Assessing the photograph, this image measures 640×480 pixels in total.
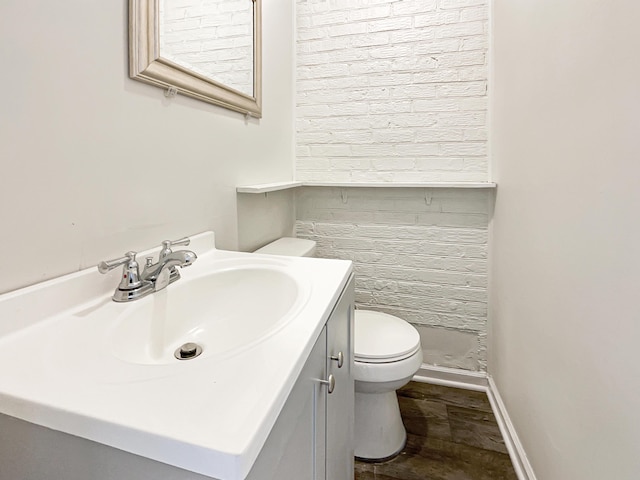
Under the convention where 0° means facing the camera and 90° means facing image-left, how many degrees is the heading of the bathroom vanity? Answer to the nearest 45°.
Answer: approximately 315°

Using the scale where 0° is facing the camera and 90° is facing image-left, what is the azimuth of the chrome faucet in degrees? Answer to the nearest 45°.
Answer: approximately 315°
